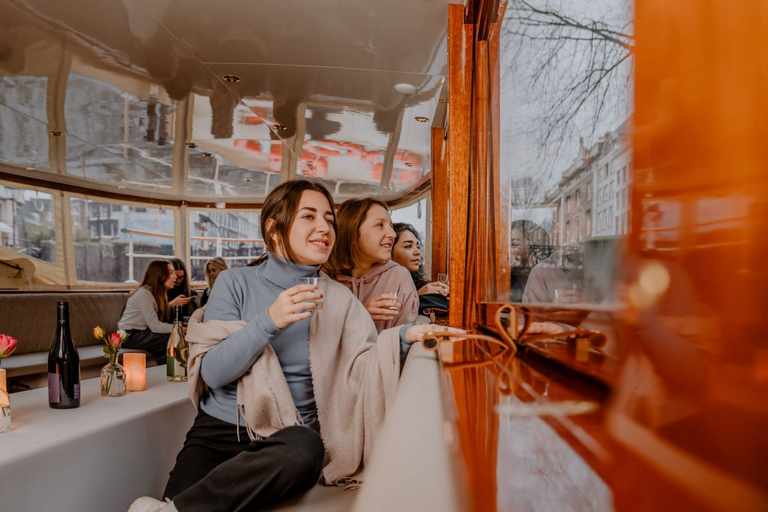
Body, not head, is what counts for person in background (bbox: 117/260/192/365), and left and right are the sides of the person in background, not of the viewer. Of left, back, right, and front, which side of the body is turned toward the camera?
right

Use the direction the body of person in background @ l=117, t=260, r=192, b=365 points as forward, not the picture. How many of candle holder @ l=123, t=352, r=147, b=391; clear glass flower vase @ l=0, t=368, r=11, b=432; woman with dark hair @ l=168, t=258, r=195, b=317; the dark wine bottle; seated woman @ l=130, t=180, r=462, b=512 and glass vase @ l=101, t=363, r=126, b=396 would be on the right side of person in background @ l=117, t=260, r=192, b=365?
5

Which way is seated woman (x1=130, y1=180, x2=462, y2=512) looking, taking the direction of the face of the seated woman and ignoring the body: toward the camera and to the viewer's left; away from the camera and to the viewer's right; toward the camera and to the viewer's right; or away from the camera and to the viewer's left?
toward the camera and to the viewer's right

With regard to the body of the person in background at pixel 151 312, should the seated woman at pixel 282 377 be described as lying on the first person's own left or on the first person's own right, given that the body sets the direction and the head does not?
on the first person's own right

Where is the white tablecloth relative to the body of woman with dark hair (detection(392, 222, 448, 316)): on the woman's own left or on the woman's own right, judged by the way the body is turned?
on the woman's own right

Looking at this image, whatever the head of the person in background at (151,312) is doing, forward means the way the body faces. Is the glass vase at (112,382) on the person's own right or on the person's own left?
on the person's own right

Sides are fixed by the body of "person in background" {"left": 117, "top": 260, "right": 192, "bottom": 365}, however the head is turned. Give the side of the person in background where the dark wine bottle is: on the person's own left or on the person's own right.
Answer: on the person's own right

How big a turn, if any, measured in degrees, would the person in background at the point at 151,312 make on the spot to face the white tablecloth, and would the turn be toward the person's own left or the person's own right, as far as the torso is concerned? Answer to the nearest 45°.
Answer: approximately 90° to the person's own right

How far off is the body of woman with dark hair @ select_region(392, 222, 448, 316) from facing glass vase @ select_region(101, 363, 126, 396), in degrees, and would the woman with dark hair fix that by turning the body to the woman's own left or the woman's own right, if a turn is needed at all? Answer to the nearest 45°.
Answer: approximately 90° to the woman's own right
